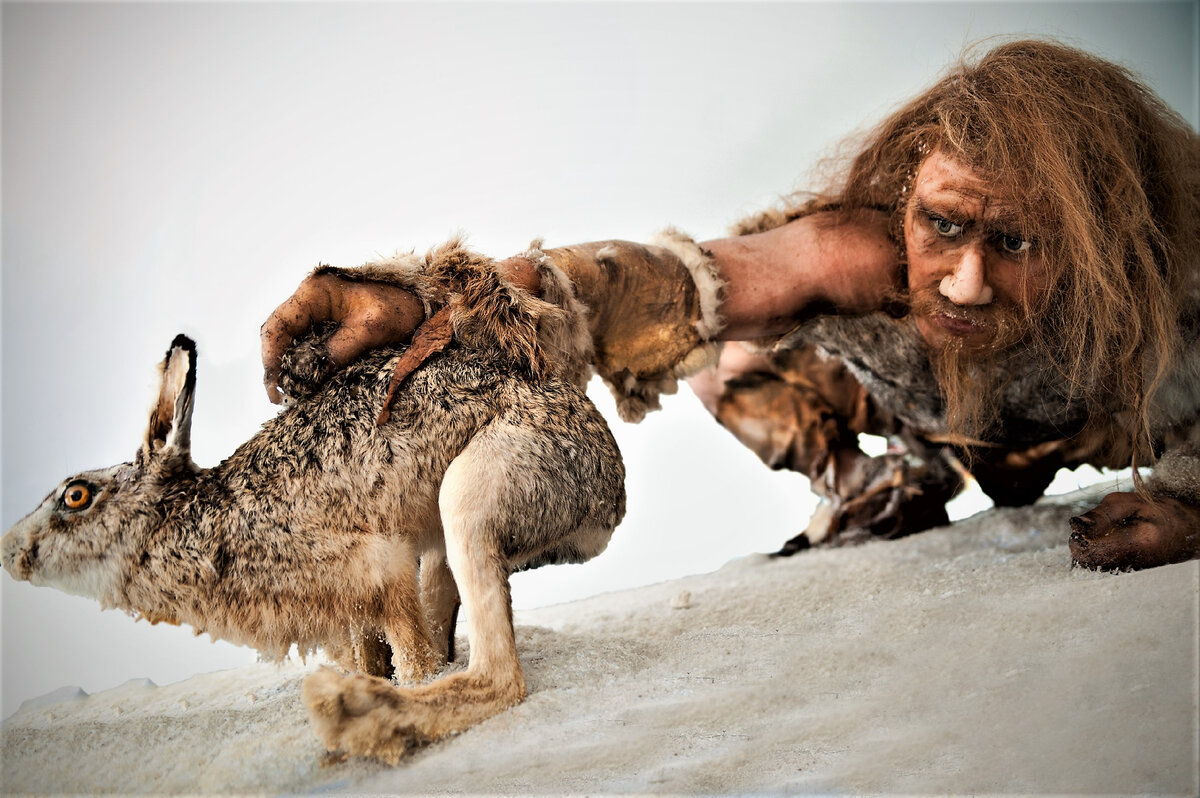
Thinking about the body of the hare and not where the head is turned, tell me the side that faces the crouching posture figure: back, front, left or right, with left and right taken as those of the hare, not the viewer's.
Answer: back

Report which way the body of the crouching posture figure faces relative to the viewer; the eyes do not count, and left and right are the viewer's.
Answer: facing the viewer and to the left of the viewer

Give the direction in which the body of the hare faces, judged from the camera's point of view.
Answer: to the viewer's left

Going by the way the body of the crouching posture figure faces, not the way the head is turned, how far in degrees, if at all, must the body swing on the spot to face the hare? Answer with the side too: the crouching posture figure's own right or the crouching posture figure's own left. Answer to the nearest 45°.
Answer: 0° — they already face it

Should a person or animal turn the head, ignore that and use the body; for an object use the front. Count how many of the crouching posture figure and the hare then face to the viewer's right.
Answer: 0

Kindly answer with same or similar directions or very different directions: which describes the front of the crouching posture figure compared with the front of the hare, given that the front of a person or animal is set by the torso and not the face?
same or similar directions
